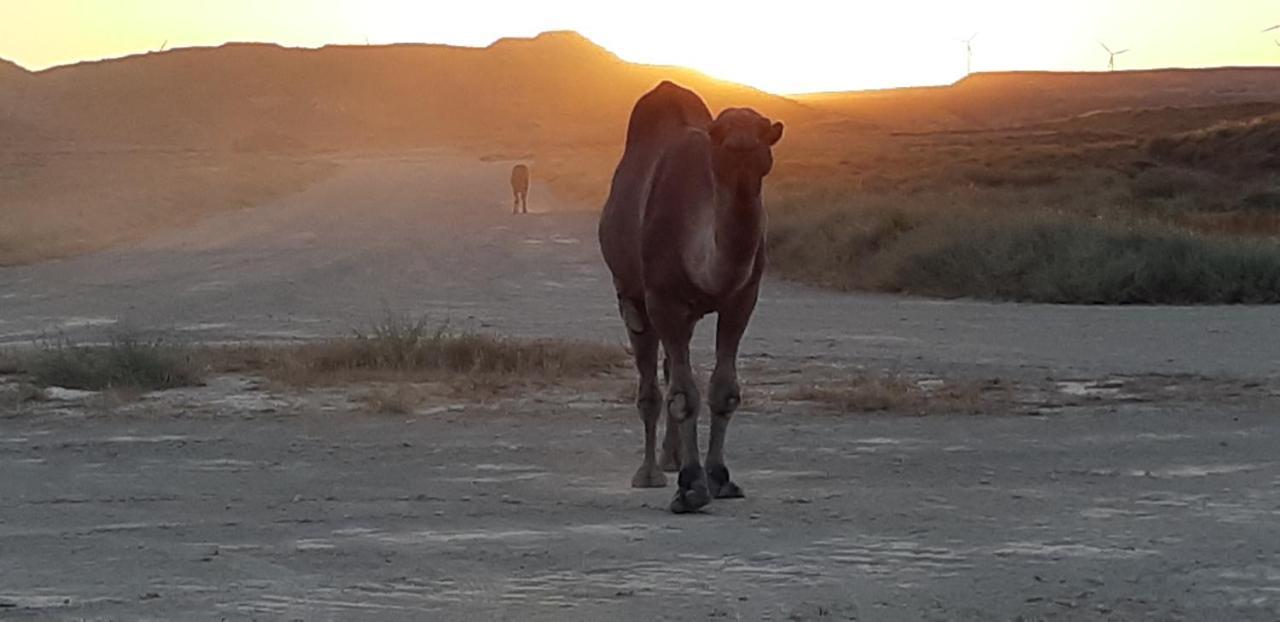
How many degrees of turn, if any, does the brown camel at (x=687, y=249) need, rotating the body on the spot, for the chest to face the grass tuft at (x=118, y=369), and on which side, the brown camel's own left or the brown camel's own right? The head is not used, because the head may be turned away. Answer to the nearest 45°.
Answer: approximately 135° to the brown camel's own right

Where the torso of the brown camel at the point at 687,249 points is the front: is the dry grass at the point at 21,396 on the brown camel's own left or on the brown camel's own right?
on the brown camel's own right

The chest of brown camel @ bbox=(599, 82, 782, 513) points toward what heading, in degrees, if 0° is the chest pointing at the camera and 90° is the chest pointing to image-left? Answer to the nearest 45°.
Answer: approximately 0°

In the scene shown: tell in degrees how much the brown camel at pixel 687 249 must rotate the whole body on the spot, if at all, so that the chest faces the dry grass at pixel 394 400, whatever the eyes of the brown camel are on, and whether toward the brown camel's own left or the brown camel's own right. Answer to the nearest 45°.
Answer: approximately 135° to the brown camel's own right

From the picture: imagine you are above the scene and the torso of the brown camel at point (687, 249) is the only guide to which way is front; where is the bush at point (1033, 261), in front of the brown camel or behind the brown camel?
behind

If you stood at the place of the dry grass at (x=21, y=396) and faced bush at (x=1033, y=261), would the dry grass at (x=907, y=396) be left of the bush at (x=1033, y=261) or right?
right

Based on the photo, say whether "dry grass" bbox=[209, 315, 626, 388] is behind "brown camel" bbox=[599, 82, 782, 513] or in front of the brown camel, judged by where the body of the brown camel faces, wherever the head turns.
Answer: behind

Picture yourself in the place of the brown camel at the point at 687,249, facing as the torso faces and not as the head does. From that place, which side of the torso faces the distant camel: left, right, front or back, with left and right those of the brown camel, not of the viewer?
back
